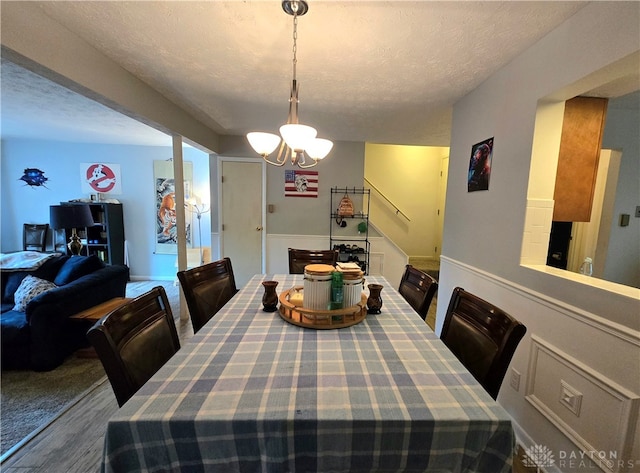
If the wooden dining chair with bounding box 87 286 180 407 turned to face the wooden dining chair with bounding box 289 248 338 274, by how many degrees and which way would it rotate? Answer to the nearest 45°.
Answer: approximately 90° to its left

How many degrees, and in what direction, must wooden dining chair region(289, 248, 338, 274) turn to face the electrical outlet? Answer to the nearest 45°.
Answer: approximately 45° to its left

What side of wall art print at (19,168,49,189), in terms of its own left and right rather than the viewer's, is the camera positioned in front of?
front

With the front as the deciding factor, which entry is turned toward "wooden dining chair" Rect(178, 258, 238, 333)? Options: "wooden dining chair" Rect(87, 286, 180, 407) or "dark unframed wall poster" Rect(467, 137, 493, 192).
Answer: the dark unframed wall poster

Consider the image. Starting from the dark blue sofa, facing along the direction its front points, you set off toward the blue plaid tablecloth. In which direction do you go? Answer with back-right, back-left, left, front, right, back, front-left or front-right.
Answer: front-left

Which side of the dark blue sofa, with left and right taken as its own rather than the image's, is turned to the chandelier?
left

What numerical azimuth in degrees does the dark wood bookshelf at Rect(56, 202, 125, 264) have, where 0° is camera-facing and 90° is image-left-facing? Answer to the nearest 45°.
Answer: approximately 45°

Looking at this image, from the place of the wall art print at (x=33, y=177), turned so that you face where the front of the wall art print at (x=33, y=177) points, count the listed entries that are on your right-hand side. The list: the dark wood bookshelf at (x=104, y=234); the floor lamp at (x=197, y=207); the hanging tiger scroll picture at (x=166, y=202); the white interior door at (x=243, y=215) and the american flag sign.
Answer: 0

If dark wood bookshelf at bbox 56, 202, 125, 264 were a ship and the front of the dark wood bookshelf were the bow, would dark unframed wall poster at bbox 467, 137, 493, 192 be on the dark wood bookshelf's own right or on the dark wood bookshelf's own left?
on the dark wood bookshelf's own left

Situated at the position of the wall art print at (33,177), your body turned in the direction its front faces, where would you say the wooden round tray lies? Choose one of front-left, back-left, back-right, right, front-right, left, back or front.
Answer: front

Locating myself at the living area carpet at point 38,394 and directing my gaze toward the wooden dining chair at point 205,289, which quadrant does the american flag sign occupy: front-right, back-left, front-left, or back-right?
front-left

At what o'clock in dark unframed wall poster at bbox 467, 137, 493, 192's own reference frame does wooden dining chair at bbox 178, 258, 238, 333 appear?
The wooden dining chair is roughly at 12 o'clock from the dark unframed wall poster.

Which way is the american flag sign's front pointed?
toward the camera

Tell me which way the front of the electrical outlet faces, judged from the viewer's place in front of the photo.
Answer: facing the viewer and to the left of the viewer

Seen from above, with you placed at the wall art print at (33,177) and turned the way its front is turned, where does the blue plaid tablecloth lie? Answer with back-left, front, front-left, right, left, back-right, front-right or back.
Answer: front

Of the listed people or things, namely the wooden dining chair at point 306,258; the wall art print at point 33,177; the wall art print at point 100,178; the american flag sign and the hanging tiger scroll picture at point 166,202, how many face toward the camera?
5

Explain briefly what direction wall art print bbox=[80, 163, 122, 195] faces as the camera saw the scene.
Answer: facing the viewer

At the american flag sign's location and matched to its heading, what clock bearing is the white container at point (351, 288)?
The white container is roughly at 12 o'clock from the american flag sign.

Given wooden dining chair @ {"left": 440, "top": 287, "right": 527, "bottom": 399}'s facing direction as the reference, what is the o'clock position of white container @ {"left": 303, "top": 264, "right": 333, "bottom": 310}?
The white container is roughly at 1 o'clock from the wooden dining chair.

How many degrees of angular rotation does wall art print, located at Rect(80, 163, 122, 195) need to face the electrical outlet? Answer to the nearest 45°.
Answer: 0° — it already faces it

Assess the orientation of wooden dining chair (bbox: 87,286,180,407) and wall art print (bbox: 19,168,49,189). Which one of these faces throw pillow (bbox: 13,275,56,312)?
the wall art print
